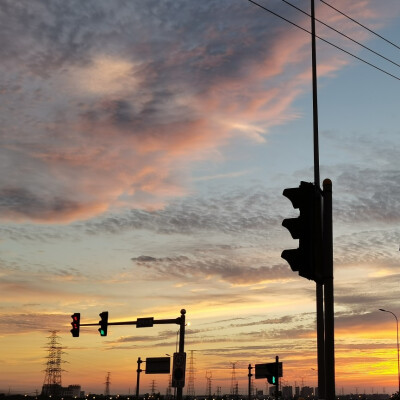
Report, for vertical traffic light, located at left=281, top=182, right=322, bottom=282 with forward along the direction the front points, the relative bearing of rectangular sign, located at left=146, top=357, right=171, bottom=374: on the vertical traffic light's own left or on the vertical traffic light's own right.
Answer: on the vertical traffic light's own right

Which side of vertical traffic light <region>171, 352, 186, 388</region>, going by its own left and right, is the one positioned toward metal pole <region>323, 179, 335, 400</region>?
front

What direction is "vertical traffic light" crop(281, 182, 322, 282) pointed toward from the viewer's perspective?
to the viewer's left

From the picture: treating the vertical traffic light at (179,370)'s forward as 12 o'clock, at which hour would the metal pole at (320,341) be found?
The metal pole is roughly at 12 o'clock from the vertical traffic light.

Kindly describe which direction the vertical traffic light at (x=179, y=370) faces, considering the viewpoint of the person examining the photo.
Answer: facing the viewer

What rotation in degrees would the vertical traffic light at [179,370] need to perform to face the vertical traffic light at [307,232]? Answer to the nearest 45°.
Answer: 0° — it already faces it

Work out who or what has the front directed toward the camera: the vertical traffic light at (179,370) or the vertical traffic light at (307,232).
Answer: the vertical traffic light at (179,370)

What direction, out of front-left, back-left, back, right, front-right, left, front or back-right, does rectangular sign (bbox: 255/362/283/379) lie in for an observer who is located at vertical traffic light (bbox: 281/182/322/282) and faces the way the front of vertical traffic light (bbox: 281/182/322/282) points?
right

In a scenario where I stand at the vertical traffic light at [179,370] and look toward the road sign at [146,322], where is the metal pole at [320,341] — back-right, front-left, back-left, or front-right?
back-left

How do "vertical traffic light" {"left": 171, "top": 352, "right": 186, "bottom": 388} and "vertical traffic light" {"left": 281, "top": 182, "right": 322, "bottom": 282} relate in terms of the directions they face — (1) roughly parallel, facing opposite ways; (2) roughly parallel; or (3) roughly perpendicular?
roughly perpendicular
